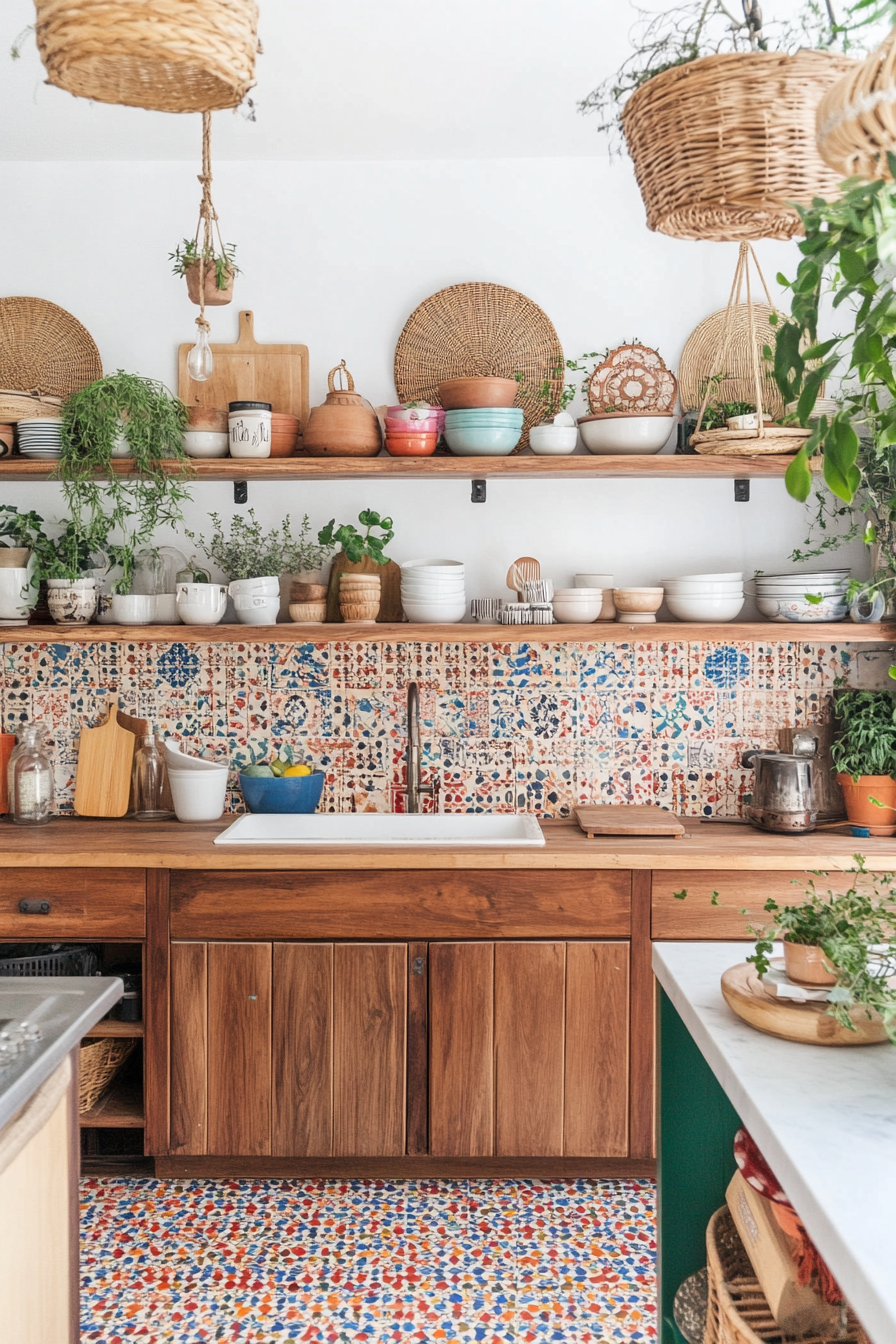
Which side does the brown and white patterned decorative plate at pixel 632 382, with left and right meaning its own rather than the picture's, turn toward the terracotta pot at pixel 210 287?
right

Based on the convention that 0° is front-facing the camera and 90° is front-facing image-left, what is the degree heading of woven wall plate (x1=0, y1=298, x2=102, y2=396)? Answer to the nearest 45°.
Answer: approximately 0°

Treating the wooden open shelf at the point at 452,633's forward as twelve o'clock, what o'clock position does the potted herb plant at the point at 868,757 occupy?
The potted herb plant is roughly at 9 o'clock from the wooden open shelf.

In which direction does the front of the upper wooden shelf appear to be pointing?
toward the camera

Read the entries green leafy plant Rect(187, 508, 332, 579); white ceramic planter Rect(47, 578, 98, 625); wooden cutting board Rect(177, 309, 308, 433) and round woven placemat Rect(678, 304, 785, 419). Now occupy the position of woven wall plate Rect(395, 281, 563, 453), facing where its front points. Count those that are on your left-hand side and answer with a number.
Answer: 1
